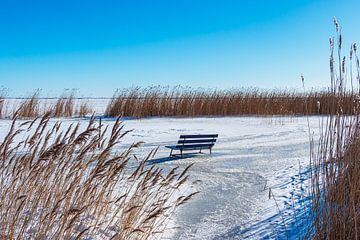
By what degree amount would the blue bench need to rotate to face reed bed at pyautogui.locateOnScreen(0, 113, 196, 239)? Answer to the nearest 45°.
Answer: approximately 135° to its left

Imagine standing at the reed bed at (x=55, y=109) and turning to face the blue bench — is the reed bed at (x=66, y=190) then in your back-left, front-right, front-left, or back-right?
front-right

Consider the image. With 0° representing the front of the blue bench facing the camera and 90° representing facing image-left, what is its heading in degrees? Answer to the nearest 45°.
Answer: approximately 135°

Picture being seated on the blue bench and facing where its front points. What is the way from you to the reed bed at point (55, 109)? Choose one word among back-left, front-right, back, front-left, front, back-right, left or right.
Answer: front

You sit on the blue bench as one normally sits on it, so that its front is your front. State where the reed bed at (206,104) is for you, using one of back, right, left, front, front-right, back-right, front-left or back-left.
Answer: front-right

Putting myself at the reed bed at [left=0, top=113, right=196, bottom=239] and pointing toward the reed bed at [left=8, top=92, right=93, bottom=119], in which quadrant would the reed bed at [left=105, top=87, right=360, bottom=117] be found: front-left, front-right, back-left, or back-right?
front-right

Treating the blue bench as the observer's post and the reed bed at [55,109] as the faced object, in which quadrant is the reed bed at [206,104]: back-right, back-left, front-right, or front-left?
front-right

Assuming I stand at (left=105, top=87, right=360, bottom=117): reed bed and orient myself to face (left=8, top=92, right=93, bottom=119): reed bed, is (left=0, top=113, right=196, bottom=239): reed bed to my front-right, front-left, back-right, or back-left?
front-left
